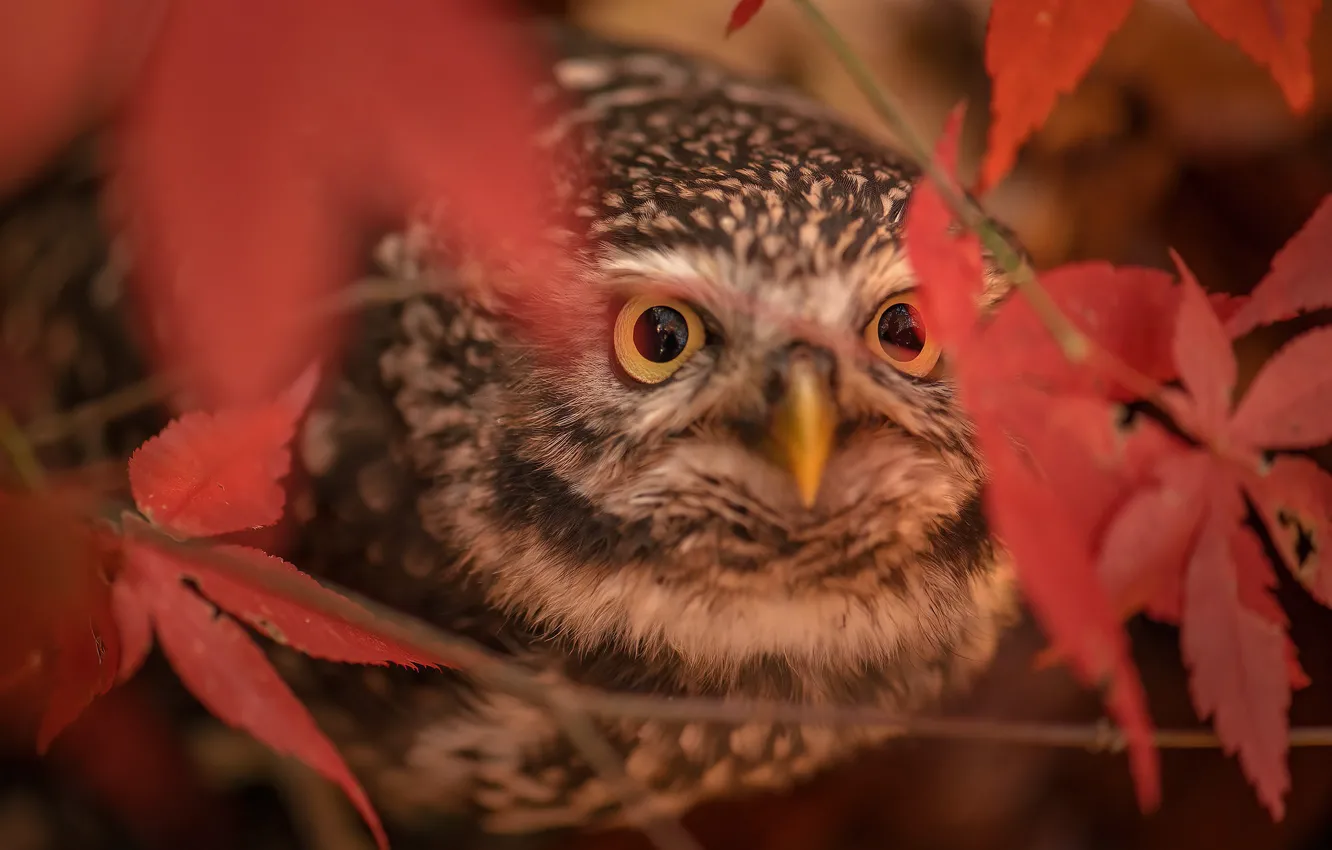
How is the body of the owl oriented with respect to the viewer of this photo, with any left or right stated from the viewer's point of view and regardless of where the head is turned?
facing the viewer and to the right of the viewer
